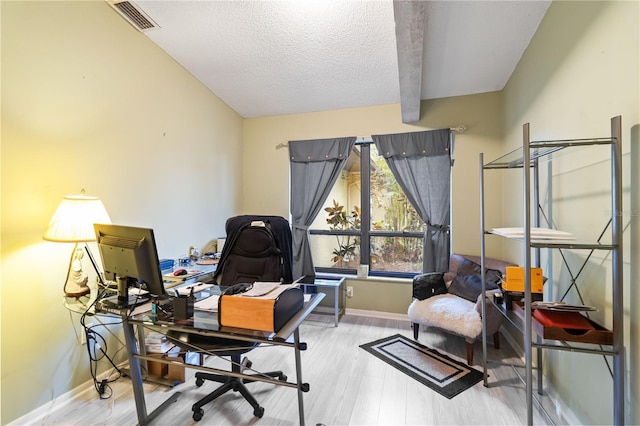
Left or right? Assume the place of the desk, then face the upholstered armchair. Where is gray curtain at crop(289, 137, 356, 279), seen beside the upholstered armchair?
left

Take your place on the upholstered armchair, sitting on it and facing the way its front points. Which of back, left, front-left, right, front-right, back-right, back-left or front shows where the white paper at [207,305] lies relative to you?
front

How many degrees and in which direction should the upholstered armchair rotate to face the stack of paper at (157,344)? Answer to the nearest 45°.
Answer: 0° — it already faces it

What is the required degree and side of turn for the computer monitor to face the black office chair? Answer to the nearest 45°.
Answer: approximately 45° to its right

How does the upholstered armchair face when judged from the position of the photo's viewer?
facing the viewer and to the left of the viewer

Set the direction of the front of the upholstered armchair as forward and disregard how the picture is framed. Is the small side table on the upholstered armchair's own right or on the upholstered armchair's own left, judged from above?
on the upholstered armchair's own right

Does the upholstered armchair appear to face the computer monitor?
yes

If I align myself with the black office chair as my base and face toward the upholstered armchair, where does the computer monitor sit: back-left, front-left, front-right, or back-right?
back-right

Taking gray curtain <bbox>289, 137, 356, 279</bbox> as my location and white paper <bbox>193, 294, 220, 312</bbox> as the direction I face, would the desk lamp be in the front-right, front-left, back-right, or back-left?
front-right
